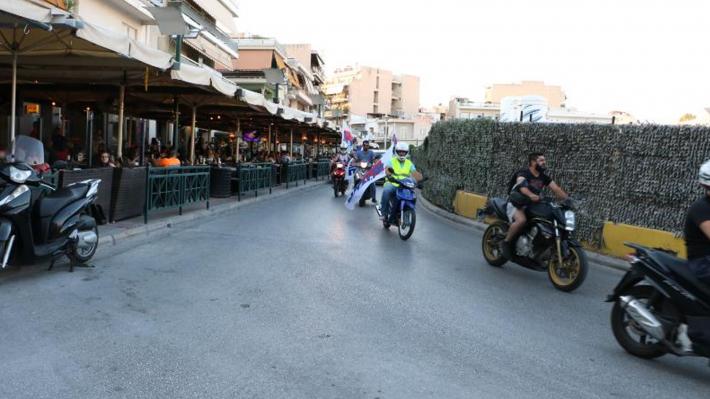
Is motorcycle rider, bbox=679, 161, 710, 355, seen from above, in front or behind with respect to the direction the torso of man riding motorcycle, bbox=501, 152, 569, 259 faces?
in front

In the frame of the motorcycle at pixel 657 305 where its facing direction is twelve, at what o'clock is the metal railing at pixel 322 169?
The metal railing is roughly at 8 o'clock from the motorcycle.

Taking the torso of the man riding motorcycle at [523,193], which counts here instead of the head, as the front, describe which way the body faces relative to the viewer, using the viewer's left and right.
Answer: facing the viewer and to the right of the viewer

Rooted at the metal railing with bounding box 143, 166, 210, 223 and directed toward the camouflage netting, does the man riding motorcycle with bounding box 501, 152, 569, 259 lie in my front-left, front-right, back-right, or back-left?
front-right

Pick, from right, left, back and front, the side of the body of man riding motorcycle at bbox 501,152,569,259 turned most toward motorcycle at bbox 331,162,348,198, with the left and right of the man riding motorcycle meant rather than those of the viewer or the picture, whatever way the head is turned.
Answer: back

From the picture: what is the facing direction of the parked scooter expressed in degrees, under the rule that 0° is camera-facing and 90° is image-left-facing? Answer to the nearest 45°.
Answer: approximately 45°

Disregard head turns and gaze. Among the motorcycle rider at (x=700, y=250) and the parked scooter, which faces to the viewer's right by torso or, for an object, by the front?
the motorcycle rider

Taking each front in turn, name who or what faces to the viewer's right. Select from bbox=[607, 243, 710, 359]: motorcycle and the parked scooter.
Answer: the motorcycle

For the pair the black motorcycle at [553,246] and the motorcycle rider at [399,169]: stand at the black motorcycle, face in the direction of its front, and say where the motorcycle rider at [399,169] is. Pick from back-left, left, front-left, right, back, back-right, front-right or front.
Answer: back

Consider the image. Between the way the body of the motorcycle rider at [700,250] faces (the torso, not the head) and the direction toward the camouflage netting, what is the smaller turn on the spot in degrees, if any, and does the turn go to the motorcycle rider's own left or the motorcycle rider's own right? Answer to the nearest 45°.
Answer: approximately 90° to the motorcycle rider's own left

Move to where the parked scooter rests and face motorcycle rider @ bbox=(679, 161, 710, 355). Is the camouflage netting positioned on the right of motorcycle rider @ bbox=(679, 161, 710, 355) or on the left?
left

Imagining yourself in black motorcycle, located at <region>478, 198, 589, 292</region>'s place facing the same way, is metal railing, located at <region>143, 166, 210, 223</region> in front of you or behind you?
behind

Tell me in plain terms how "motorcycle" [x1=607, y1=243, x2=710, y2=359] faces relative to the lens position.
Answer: facing to the right of the viewer

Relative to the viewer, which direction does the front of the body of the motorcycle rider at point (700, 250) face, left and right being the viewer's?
facing to the right of the viewer
